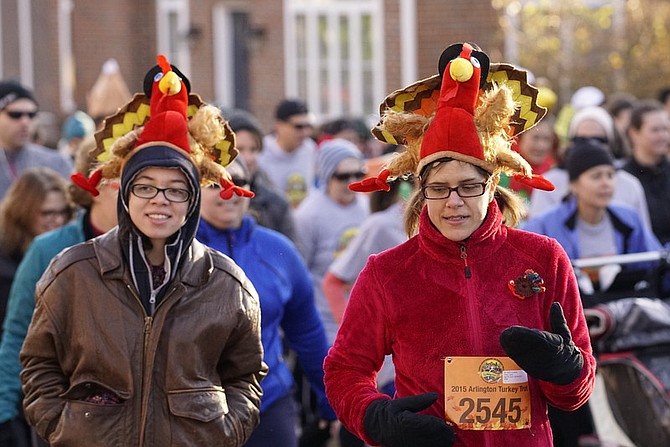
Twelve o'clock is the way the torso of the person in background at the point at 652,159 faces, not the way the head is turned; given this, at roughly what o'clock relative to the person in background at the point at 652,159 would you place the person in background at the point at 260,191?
the person in background at the point at 260,191 is roughly at 3 o'clock from the person in background at the point at 652,159.

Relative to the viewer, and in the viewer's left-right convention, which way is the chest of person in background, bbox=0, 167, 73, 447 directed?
facing the viewer and to the right of the viewer

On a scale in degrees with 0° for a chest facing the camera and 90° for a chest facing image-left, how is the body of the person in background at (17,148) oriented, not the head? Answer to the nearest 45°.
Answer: approximately 315°

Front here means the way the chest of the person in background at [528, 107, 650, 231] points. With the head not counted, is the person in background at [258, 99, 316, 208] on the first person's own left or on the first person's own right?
on the first person's own right

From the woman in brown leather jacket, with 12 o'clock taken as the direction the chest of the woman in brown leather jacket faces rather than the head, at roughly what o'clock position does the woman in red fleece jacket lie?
The woman in red fleece jacket is roughly at 10 o'clock from the woman in brown leather jacket.

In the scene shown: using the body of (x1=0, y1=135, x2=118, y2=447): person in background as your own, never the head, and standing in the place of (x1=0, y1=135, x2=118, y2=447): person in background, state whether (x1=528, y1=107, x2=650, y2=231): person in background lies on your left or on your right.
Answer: on your left

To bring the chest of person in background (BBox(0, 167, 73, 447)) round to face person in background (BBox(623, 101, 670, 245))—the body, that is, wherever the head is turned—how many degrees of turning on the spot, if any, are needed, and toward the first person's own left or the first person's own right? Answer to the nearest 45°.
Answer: approximately 45° to the first person's own left

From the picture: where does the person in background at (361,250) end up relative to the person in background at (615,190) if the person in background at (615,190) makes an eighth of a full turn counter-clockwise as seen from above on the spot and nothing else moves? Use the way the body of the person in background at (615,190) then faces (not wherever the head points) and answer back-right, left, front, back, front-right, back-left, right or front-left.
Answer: right
